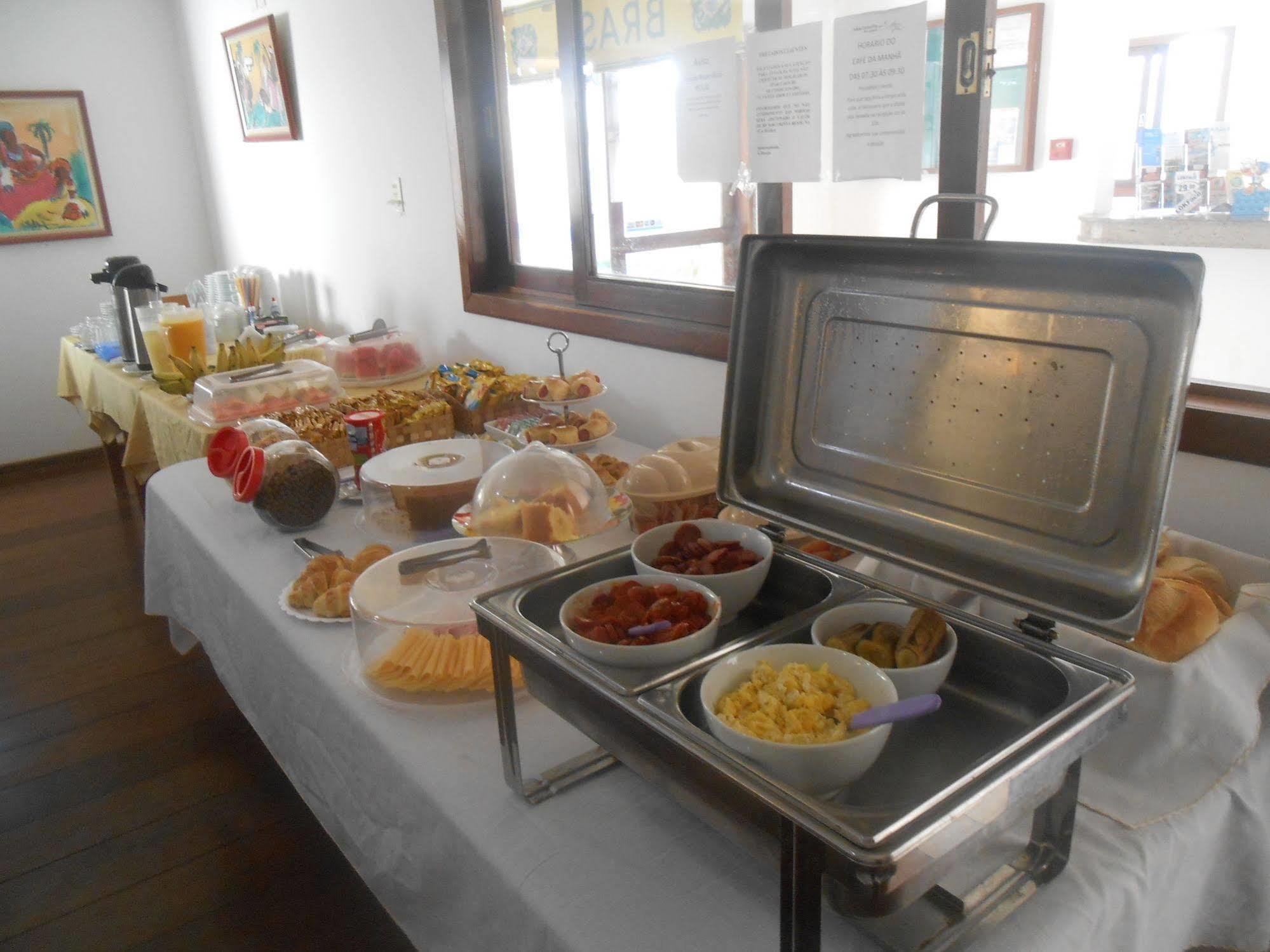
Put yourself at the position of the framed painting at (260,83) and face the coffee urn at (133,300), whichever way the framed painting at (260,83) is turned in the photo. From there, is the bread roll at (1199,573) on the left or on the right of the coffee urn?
left

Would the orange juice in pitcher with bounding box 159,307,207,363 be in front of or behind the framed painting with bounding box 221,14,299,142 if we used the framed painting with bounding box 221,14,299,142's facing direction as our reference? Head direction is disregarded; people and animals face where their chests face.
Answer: in front

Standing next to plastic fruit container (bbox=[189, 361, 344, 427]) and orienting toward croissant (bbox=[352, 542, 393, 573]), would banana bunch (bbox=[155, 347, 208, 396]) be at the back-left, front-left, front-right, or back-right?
back-right

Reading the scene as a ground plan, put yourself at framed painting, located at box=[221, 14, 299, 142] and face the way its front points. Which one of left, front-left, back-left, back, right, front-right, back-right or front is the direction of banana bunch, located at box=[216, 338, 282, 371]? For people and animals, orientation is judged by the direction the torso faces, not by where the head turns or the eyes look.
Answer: front-left

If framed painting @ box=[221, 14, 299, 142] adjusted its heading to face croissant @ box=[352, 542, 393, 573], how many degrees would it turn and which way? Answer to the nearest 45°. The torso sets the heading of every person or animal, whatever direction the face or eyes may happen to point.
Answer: approximately 45° to its left

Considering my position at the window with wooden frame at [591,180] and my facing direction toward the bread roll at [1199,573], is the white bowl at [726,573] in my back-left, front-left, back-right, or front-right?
front-right
